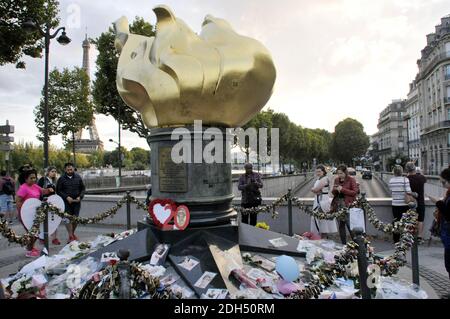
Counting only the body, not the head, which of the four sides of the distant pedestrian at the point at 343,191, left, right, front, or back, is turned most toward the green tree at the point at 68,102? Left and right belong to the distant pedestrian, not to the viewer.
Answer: right

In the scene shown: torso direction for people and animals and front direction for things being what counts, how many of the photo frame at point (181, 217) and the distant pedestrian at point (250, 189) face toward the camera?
2

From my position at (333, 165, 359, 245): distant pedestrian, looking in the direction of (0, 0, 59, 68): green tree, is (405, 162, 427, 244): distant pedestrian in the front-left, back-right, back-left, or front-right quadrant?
back-right

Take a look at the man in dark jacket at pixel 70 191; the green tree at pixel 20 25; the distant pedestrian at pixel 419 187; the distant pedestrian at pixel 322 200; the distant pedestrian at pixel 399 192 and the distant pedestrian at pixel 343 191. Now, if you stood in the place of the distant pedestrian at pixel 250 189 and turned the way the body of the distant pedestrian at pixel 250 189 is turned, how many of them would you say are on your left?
4

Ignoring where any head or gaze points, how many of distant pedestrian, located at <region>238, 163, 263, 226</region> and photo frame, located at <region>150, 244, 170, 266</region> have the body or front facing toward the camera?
2

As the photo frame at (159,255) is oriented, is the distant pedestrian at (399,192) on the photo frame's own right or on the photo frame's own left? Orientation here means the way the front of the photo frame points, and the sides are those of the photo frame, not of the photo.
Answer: on the photo frame's own left

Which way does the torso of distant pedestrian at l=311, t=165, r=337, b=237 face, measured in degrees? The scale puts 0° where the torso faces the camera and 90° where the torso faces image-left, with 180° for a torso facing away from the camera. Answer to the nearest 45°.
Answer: approximately 45°

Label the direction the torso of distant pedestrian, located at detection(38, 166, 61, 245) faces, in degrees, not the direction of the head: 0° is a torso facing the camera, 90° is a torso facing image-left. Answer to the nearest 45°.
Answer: approximately 315°

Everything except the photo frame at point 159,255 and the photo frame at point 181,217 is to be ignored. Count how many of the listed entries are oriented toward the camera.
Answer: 2
